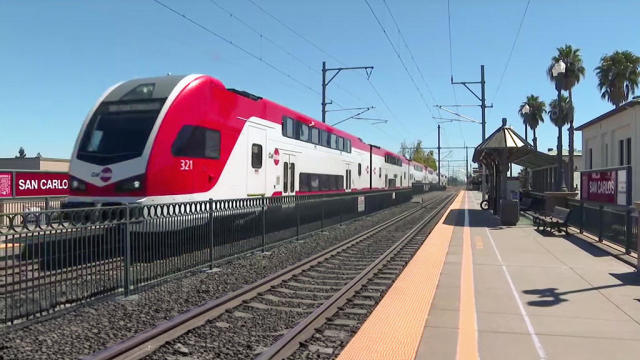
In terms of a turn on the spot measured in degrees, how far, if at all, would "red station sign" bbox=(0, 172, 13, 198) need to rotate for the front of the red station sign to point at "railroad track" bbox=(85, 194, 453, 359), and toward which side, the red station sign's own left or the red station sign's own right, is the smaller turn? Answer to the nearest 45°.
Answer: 0° — it already faces it

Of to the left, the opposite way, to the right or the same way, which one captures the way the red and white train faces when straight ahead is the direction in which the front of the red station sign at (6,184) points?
to the right

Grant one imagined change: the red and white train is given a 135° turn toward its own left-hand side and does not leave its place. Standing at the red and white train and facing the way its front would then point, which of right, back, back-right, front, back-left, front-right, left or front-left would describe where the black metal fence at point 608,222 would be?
front

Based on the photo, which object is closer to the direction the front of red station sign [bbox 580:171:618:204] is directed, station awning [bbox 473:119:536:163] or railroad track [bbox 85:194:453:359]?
the railroad track

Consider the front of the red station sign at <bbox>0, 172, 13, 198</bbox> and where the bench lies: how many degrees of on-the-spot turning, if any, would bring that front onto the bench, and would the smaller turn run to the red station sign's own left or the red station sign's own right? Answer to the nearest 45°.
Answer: approximately 45° to the red station sign's own left

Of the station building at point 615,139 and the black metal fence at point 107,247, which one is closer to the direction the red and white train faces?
the black metal fence

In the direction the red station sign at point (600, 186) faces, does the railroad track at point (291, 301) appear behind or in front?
in front

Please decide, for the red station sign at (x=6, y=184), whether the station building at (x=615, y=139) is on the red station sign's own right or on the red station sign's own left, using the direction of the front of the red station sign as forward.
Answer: on the red station sign's own left

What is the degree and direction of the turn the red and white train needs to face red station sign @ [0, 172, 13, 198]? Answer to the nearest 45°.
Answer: approximately 90° to its right

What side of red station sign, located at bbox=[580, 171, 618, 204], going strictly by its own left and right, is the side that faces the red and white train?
front

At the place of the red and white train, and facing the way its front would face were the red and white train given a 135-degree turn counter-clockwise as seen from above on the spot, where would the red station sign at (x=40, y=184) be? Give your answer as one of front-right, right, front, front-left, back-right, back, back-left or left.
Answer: back-left
